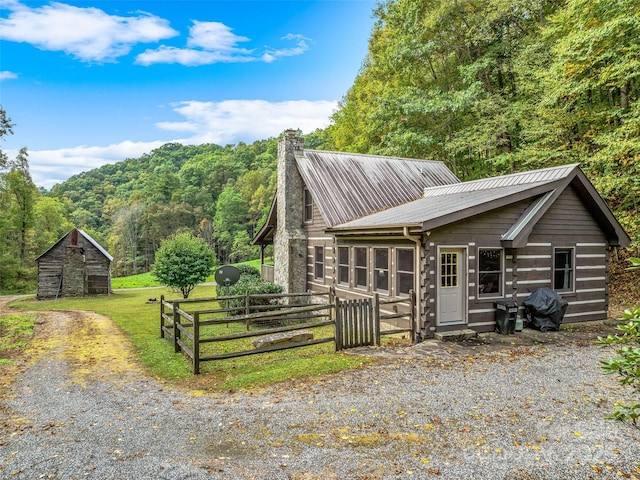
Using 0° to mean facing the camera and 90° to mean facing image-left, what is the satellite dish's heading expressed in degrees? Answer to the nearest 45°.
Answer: approximately 0°

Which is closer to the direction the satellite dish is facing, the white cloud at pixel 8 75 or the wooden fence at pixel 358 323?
the wooden fence

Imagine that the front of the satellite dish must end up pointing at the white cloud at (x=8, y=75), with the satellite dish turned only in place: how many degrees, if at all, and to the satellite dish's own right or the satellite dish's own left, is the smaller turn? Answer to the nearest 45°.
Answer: approximately 135° to the satellite dish's own right
